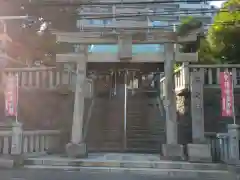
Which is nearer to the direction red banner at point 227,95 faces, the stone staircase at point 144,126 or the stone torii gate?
the stone torii gate

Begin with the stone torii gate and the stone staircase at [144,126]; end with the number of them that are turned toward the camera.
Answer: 2

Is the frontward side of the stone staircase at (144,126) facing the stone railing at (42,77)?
no

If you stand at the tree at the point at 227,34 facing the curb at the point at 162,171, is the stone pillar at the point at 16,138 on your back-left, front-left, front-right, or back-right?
front-right

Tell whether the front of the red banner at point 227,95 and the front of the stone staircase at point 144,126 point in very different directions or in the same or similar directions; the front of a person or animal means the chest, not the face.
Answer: same or similar directions

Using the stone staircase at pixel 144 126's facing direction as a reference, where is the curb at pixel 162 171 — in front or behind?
in front

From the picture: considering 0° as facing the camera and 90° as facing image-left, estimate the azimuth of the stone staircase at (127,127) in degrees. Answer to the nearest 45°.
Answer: approximately 0°

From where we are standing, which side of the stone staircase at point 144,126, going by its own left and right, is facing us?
front

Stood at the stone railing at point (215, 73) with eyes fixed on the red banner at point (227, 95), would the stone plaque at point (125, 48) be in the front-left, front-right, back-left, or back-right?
front-right

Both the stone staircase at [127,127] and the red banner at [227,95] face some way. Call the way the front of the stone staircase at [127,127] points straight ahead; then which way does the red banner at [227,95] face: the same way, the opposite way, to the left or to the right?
the same way

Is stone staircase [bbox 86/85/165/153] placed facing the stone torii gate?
yes

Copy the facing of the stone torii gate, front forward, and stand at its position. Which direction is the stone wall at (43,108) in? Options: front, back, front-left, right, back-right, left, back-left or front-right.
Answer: back-right

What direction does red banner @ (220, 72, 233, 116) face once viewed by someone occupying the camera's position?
facing the viewer

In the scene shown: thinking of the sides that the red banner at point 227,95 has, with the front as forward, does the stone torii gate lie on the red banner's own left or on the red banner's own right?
on the red banner's own right

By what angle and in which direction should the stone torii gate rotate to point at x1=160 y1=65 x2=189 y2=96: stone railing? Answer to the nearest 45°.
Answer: approximately 135° to its left

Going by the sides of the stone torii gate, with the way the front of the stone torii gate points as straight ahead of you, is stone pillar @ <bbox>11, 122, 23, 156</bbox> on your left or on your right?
on your right

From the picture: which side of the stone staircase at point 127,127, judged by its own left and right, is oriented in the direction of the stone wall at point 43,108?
right

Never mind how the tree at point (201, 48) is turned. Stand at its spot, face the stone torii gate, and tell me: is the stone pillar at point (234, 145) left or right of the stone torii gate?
left

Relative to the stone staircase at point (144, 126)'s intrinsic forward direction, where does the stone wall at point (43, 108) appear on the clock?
The stone wall is roughly at 3 o'clock from the stone staircase.
